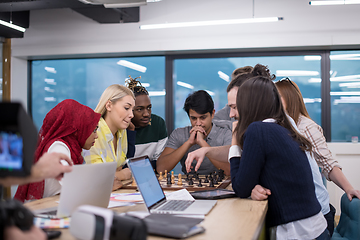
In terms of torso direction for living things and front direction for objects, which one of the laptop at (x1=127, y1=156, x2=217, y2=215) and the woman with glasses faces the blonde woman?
the woman with glasses

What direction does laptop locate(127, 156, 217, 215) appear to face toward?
to the viewer's right

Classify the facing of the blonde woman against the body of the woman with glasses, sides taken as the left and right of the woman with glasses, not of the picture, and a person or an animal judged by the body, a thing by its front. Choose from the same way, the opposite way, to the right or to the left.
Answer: the opposite way

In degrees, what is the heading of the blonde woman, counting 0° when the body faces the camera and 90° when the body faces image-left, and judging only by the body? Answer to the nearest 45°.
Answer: approximately 315°

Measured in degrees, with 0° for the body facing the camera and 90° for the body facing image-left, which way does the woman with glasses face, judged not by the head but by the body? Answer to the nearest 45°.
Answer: approximately 90°

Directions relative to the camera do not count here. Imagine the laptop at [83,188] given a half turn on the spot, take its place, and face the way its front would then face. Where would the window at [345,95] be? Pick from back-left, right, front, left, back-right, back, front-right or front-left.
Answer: left

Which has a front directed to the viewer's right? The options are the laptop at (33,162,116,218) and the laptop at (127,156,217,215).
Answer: the laptop at (127,156,217,215)

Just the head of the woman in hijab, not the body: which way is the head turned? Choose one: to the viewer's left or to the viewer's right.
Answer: to the viewer's right

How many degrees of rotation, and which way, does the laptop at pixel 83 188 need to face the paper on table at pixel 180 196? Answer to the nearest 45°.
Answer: approximately 90° to its right

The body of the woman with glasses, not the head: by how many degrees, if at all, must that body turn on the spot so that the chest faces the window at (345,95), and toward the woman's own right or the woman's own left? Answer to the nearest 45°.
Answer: approximately 90° to the woman's own right
